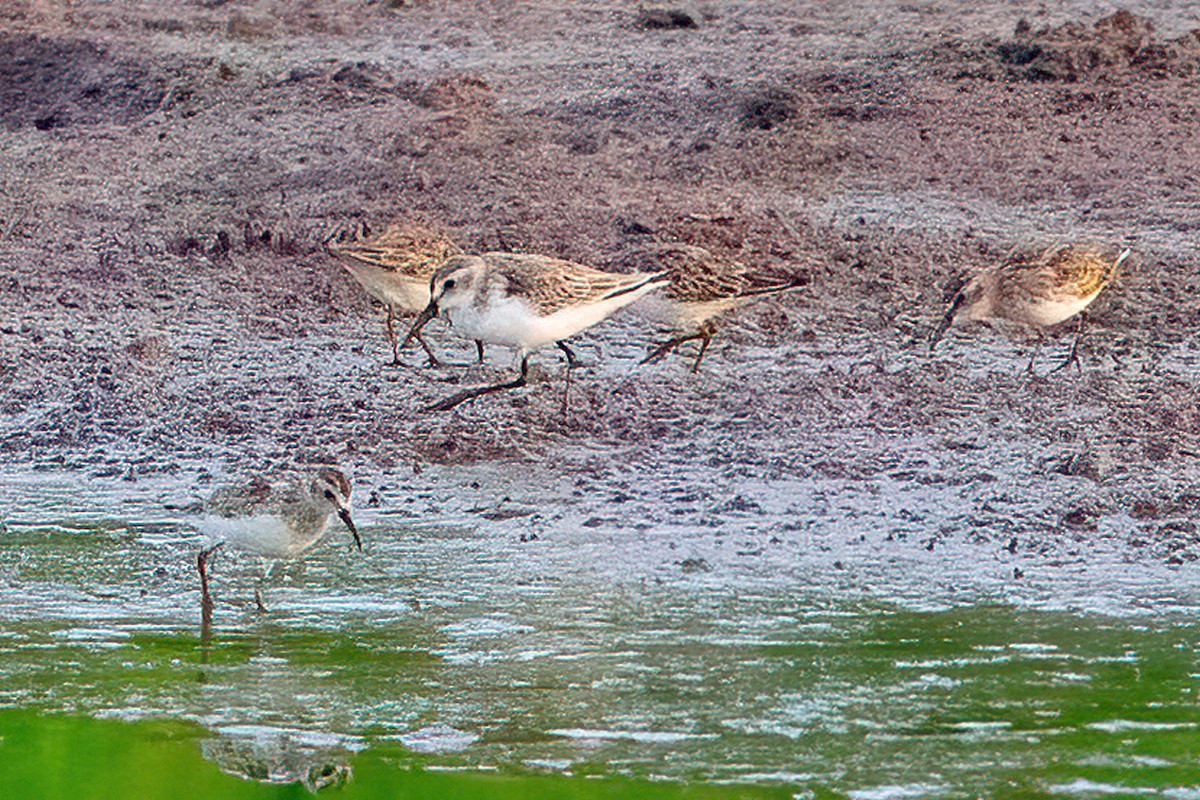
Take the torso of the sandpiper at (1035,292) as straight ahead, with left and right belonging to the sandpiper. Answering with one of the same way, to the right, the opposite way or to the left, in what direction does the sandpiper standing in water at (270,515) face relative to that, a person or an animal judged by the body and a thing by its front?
the opposite way

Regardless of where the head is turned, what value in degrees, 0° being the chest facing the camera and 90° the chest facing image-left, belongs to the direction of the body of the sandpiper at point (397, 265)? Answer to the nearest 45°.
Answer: approximately 270°

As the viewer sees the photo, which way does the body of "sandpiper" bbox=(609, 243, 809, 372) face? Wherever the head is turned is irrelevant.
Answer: to the viewer's left

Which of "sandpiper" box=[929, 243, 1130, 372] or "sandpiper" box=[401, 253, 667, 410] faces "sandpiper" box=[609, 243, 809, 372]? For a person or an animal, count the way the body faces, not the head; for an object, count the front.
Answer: "sandpiper" box=[929, 243, 1130, 372]

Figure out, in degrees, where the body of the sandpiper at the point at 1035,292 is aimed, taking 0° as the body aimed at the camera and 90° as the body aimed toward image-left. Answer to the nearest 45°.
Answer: approximately 90°

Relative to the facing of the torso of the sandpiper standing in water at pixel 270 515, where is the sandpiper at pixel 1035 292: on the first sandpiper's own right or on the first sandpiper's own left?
on the first sandpiper's own left

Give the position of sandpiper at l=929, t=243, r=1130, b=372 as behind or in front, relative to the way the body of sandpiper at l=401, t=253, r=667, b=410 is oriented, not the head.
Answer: behind

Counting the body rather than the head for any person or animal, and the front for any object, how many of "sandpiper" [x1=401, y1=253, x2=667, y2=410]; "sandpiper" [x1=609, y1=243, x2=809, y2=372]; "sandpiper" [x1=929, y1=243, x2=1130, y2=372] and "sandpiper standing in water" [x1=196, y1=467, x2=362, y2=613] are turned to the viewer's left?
3

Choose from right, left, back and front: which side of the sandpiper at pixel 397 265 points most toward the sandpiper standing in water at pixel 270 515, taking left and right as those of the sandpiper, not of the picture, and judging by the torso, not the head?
right

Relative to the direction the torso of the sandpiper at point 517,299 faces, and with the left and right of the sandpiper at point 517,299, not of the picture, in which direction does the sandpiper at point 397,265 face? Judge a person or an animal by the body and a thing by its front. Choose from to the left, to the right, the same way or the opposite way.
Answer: the opposite way
